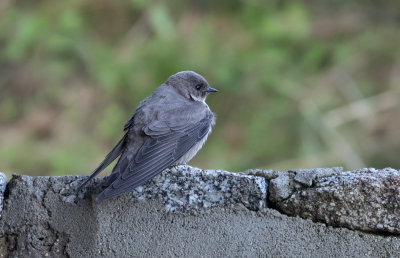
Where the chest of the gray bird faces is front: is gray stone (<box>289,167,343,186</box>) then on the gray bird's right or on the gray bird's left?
on the gray bird's right

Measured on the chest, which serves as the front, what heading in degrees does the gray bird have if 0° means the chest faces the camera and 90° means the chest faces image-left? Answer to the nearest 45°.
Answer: approximately 225°

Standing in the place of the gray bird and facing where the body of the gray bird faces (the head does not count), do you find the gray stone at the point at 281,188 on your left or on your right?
on your right

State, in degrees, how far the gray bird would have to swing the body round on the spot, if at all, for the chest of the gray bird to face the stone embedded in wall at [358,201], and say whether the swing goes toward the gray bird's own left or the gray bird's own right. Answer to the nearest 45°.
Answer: approximately 90° to the gray bird's own right
